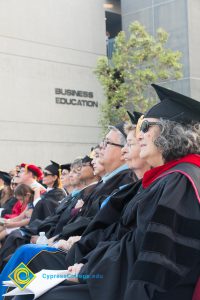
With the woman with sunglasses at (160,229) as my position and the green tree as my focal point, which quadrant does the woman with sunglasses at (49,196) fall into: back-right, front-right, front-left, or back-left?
front-left

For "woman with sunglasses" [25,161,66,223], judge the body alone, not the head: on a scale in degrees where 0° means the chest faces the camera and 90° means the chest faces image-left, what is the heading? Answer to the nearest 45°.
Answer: approximately 90°

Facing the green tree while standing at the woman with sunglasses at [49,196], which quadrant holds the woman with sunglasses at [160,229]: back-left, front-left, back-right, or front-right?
back-right

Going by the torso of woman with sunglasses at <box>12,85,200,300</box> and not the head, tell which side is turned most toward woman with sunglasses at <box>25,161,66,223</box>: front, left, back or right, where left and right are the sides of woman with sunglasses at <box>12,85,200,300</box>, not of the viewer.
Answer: right

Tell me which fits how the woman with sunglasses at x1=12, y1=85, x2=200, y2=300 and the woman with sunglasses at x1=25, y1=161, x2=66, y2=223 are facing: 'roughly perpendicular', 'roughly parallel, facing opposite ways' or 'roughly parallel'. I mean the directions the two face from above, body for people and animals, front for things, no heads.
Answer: roughly parallel

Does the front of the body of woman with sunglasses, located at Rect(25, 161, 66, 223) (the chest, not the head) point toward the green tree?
no

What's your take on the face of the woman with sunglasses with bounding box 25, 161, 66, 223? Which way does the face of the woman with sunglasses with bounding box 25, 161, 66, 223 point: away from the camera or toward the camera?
toward the camera

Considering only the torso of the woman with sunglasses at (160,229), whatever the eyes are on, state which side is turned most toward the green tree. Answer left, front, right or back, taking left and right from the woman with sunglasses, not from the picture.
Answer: right

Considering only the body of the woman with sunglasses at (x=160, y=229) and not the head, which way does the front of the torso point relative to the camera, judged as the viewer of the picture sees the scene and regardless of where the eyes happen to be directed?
to the viewer's left
